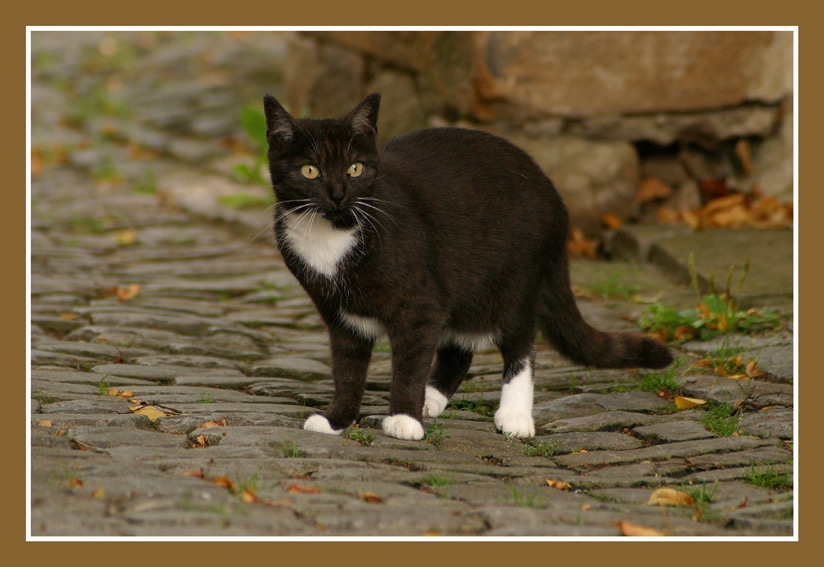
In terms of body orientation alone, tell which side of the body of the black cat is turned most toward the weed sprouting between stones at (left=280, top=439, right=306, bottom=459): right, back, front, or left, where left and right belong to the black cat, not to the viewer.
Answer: front

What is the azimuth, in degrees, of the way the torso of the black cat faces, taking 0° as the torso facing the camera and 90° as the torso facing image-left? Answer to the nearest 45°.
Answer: approximately 45°

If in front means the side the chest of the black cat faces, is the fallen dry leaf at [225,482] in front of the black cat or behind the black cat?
in front

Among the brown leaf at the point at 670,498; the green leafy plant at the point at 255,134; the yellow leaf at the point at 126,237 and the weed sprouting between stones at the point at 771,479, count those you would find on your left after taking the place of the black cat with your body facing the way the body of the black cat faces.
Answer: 2

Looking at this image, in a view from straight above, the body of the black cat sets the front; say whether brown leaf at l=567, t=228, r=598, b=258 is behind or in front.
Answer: behind

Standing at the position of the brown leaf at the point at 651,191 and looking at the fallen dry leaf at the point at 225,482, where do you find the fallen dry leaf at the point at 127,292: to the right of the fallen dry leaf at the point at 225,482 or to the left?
right

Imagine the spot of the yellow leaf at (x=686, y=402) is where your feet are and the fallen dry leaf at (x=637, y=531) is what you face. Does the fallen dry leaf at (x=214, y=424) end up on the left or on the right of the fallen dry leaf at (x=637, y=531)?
right

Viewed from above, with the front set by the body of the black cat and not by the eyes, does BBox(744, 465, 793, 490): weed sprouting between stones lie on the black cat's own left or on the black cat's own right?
on the black cat's own left

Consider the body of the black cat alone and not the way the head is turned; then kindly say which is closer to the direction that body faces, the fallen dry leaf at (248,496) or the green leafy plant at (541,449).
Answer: the fallen dry leaf

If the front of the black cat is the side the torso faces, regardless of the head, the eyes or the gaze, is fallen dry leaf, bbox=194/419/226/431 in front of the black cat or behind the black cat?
in front
